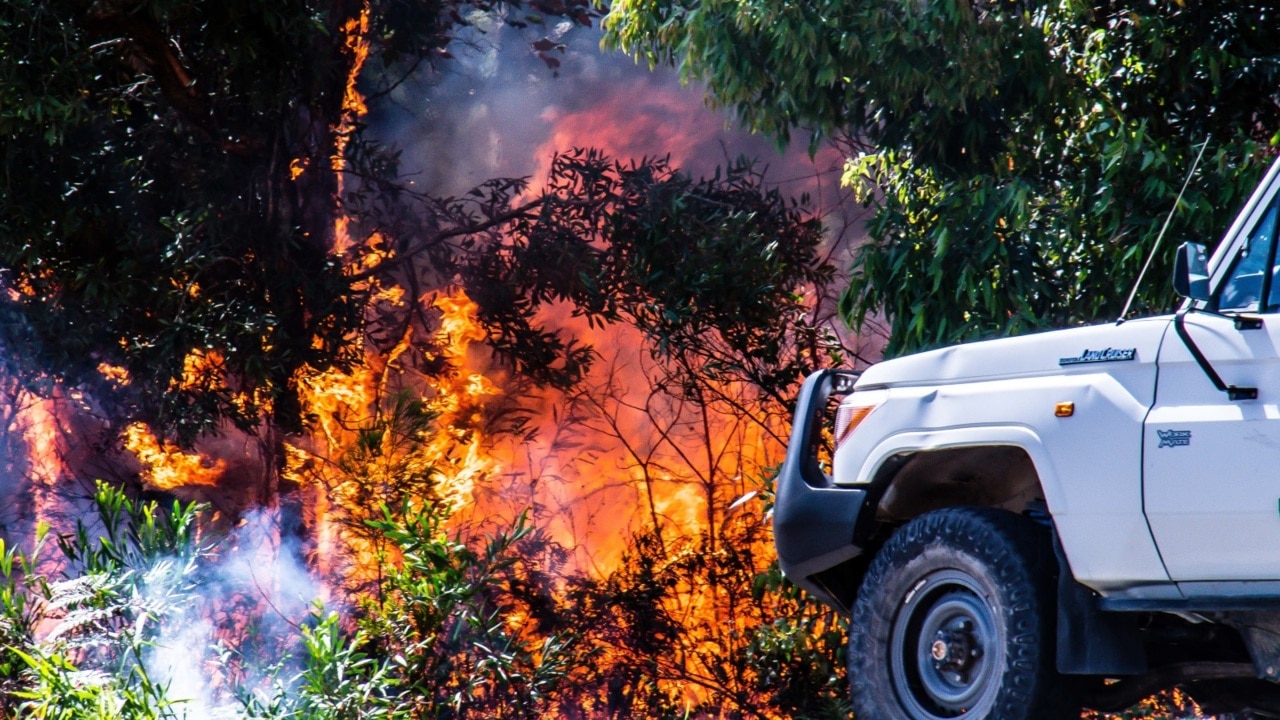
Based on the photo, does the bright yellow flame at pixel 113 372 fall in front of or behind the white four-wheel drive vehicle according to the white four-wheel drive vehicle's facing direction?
in front

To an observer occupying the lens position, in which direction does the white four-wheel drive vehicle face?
facing to the left of the viewer
